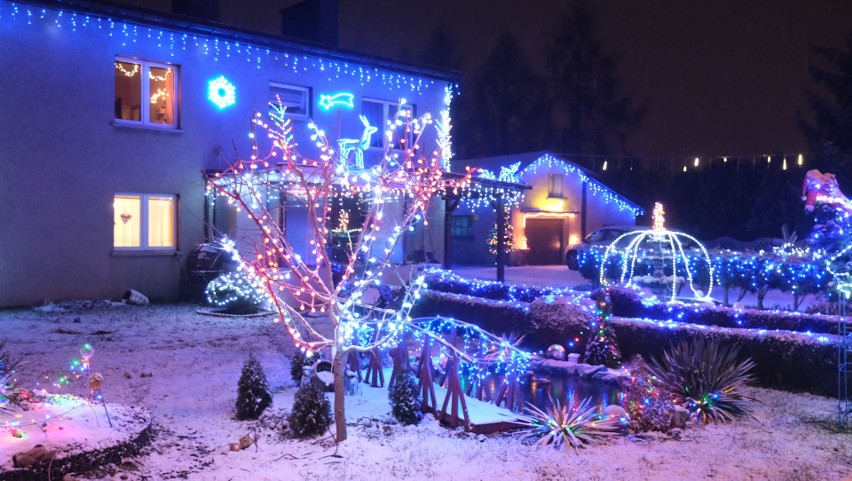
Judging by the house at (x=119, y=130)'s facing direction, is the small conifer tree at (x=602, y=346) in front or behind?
in front

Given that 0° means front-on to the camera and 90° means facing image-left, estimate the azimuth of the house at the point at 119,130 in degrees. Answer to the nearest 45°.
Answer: approximately 315°

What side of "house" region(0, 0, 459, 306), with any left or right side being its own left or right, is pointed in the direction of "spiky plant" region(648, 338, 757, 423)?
front

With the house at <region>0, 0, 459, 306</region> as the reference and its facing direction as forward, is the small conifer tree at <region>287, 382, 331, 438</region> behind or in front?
in front

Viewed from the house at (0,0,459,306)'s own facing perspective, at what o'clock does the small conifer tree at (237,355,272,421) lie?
The small conifer tree is roughly at 1 o'clock from the house.

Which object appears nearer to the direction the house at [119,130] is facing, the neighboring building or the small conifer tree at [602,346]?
the small conifer tree

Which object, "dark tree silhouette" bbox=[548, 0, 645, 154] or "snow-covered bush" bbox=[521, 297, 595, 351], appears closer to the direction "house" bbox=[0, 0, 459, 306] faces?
the snow-covered bush

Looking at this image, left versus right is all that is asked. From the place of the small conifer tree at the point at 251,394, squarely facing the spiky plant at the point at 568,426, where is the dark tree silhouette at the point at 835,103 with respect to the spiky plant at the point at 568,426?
left

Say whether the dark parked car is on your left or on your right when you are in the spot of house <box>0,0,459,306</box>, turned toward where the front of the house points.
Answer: on your left

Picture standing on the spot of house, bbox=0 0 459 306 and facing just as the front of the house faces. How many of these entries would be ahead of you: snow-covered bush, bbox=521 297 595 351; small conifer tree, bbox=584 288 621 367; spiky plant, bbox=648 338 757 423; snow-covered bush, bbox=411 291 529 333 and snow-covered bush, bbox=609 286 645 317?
5

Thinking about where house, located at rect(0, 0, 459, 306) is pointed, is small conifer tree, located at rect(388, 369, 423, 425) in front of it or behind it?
in front
